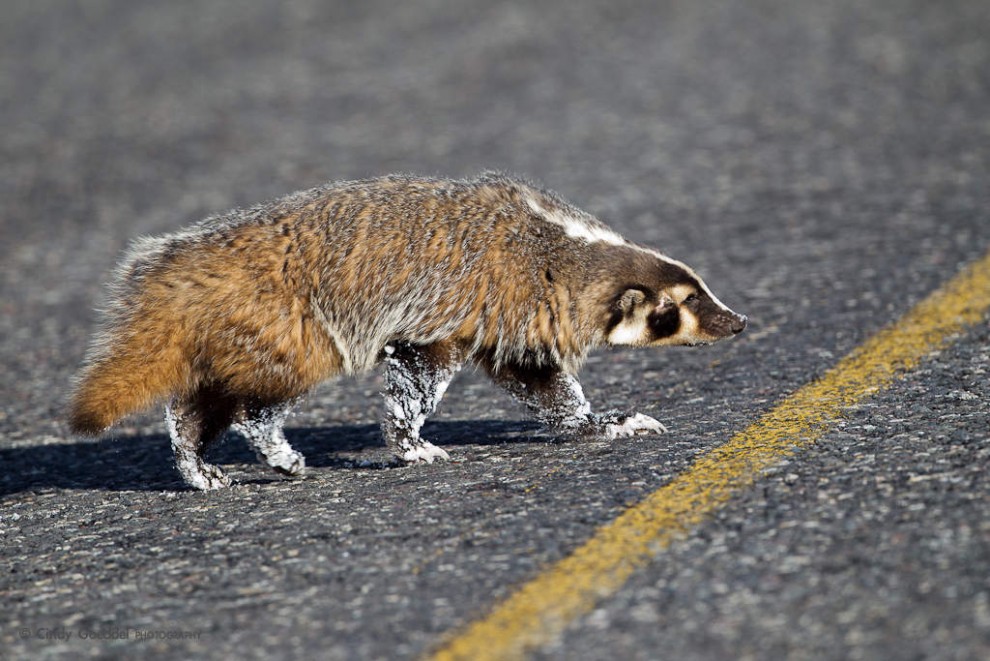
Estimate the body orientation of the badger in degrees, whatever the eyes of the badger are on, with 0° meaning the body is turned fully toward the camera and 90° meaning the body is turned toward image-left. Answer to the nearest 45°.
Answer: approximately 270°
